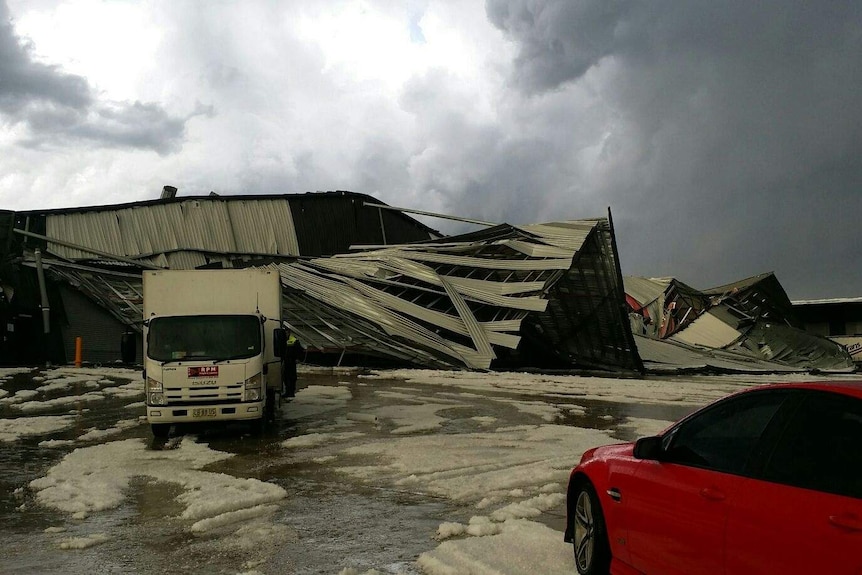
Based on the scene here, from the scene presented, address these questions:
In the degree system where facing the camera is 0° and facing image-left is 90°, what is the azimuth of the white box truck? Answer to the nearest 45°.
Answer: approximately 0°

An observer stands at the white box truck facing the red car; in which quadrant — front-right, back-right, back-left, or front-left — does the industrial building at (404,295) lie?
back-left

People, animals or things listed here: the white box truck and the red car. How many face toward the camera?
1

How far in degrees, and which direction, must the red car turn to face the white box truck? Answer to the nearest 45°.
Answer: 0° — it already faces it

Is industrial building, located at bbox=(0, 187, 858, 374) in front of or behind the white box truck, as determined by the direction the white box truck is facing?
behind

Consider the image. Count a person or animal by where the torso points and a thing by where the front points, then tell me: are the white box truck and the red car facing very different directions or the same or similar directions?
very different directions

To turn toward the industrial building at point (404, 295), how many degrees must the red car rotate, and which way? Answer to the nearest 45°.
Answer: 0° — it already faces it

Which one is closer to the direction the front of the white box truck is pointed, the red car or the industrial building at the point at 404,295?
the red car

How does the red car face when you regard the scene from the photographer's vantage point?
facing away from the viewer and to the left of the viewer

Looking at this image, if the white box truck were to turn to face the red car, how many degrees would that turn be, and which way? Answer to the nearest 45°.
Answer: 0° — it already faces it
